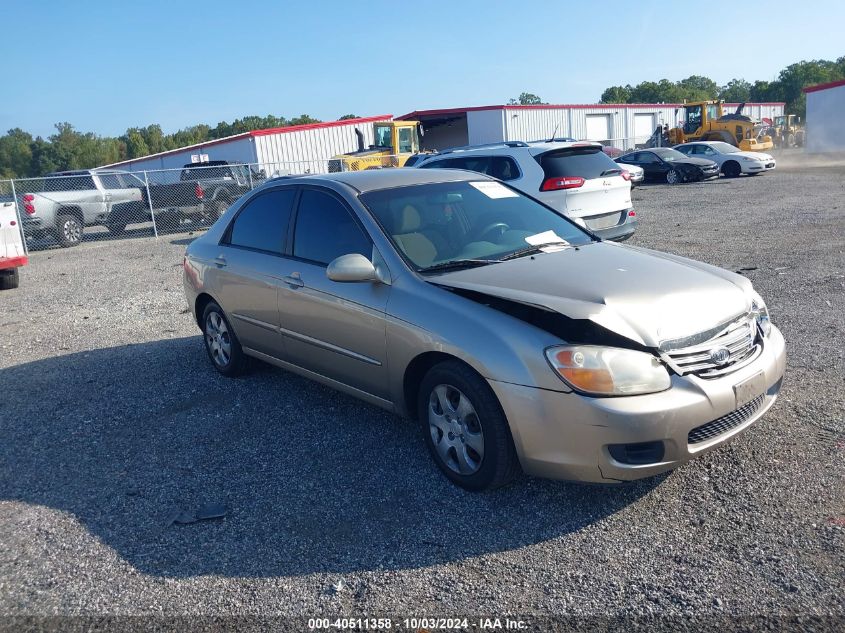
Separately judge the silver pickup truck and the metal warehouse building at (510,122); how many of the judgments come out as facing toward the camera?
1

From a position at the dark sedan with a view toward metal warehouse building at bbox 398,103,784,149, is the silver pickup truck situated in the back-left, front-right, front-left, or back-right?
back-left

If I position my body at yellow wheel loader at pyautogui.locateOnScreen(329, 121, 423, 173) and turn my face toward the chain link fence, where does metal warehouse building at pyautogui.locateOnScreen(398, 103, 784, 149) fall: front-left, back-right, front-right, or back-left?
back-left

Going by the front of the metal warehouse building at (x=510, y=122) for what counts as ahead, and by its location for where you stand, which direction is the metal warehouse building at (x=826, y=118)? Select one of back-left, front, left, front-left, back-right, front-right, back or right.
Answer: left

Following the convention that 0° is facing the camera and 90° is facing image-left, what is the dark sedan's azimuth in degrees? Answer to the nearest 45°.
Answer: approximately 315°

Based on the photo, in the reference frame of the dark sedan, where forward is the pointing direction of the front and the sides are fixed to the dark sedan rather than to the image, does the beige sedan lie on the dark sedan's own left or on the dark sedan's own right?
on the dark sedan's own right

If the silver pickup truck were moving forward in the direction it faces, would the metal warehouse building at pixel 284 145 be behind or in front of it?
in front

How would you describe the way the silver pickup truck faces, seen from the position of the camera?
facing away from the viewer and to the right of the viewer

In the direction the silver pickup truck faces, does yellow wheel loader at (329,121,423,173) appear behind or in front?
in front

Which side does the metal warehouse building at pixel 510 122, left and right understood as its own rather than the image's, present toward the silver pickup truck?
front

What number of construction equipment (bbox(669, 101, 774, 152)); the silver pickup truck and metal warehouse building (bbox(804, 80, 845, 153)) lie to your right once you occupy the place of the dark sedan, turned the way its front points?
1

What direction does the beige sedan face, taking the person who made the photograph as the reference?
facing the viewer and to the right of the viewer

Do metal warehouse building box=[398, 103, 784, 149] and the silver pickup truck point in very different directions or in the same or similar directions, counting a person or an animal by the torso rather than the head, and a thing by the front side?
very different directions

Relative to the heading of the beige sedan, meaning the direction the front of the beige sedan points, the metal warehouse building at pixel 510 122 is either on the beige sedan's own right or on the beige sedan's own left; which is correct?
on the beige sedan's own left
